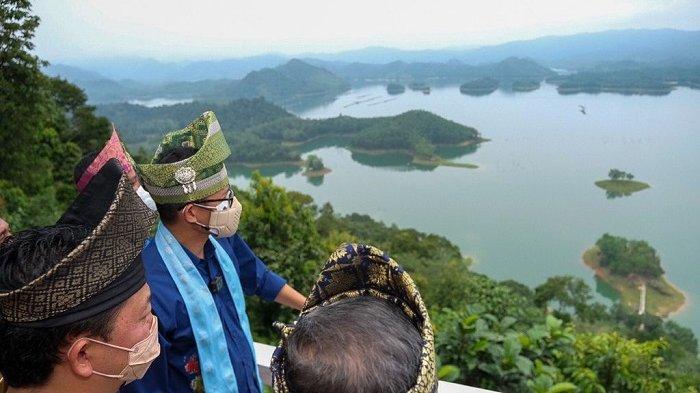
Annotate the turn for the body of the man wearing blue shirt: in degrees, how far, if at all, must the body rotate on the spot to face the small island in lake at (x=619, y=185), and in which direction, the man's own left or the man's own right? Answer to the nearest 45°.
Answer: approximately 90° to the man's own left

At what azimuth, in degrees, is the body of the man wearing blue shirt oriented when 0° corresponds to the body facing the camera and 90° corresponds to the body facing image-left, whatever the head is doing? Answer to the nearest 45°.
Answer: approximately 315°

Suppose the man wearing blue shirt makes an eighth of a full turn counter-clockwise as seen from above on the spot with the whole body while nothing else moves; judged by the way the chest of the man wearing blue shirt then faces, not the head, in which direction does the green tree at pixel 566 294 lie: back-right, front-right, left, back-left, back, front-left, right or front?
front-left

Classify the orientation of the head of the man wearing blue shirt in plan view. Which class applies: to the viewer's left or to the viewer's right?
to the viewer's right

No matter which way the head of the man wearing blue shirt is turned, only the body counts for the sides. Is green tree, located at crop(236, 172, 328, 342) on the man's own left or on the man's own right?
on the man's own left

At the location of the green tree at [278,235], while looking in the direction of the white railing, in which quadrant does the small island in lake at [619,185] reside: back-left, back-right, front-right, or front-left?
back-left

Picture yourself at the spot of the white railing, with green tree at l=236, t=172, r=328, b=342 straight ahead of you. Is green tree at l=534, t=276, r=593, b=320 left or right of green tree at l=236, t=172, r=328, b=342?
right
